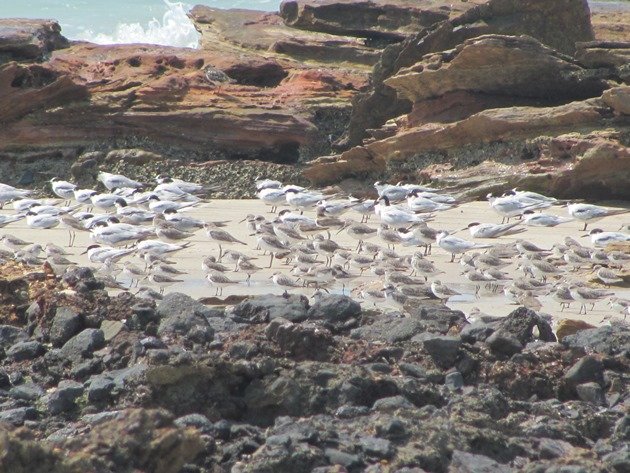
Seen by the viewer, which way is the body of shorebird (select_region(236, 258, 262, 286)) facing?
to the viewer's left

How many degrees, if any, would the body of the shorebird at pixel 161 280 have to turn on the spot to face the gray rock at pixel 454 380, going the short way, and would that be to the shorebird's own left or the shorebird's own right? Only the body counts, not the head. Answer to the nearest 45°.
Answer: approximately 135° to the shorebird's own left

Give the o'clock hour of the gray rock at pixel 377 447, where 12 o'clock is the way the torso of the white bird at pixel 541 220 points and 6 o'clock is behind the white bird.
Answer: The gray rock is roughly at 9 o'clock from the white bird.

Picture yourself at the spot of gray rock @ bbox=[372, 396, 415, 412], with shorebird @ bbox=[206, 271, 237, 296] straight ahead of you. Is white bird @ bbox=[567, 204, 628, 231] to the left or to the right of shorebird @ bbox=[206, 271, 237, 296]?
right

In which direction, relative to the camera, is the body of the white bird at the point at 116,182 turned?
to the viewer's left

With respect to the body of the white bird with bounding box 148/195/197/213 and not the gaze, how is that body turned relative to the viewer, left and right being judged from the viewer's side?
facing to the left of the viewer

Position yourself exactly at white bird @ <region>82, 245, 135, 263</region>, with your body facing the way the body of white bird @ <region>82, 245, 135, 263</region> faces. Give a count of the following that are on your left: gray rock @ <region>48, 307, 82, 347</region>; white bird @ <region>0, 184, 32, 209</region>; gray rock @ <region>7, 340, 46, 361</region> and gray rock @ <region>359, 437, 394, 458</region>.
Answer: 3

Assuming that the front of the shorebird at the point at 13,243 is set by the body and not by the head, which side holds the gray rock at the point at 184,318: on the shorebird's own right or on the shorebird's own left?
on the shorebird's own left
